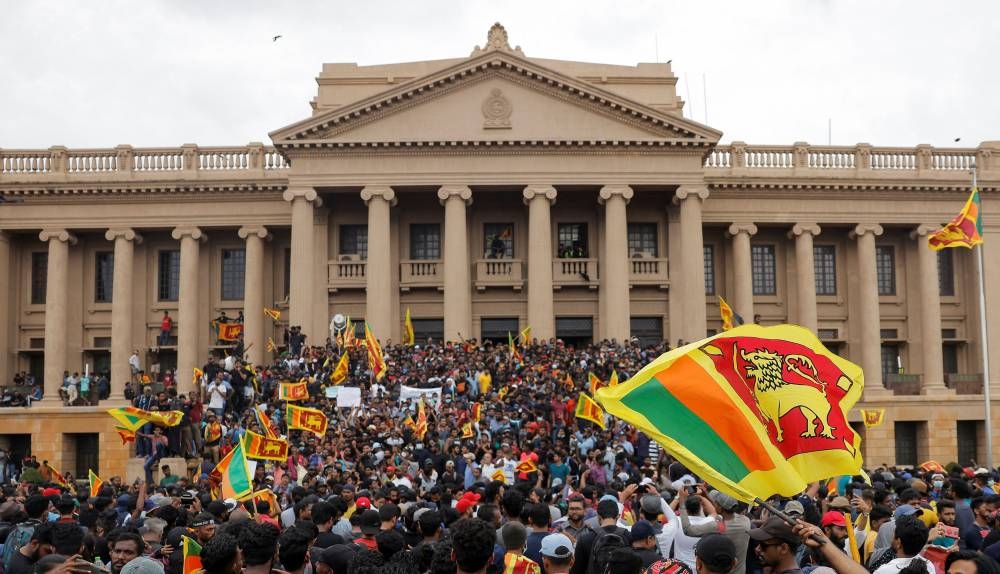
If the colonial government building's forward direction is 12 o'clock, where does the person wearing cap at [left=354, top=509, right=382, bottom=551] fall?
The person wearing cap is roughly at 12 o'clock from the colonial government building.

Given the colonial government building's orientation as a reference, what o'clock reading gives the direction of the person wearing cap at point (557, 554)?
The person wearing cap is roughly at 12 o'clock from the colonial government building.

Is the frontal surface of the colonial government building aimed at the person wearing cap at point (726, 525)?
yes

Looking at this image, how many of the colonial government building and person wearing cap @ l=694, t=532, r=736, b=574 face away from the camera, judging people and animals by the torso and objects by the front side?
1

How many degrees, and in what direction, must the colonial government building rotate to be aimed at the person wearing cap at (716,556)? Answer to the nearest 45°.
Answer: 0° — it already faces them

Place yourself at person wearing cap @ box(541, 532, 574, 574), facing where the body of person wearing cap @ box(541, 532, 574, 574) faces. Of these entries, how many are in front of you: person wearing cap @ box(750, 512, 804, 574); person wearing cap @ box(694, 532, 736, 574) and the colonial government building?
1

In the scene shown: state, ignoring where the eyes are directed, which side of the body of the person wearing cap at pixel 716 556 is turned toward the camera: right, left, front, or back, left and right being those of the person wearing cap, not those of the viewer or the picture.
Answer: back

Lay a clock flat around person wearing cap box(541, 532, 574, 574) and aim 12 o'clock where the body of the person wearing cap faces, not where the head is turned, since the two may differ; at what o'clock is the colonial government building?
The colonial government building is roughly at 12 o'clock from the person wearing cap.

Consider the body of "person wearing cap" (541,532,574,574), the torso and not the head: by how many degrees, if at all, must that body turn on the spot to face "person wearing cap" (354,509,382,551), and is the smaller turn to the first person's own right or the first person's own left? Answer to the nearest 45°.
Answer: approximately 45° to the first person's own left

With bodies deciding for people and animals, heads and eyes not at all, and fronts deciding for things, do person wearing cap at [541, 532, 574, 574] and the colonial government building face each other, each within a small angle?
yes

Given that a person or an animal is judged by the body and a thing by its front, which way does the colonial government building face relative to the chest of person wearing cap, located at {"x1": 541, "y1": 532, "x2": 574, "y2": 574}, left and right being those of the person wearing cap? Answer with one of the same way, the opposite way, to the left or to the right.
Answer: the opposite way

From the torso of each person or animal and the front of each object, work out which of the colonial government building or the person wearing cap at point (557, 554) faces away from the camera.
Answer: the person wearing cap
